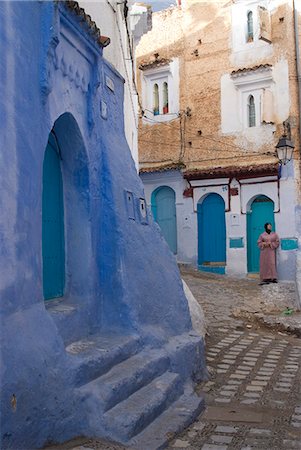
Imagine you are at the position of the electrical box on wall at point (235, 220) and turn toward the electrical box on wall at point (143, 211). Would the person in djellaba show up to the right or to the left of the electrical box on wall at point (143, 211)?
left

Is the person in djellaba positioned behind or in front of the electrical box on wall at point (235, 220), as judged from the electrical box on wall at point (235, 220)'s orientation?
in front

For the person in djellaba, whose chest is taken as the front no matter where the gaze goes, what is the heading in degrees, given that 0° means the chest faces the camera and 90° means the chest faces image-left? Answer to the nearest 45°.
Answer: approximately 0°

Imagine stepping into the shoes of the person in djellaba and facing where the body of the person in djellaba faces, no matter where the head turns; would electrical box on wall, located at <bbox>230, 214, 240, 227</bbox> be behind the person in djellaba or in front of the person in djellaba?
behind

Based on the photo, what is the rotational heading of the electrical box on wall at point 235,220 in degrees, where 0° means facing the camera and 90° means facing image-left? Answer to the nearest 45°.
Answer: approximately 0°

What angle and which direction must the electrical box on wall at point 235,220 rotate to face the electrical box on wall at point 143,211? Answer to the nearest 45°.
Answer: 0° — it already faces it

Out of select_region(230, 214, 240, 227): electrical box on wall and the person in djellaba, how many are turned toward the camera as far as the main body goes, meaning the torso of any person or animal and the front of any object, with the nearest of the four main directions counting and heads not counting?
2
